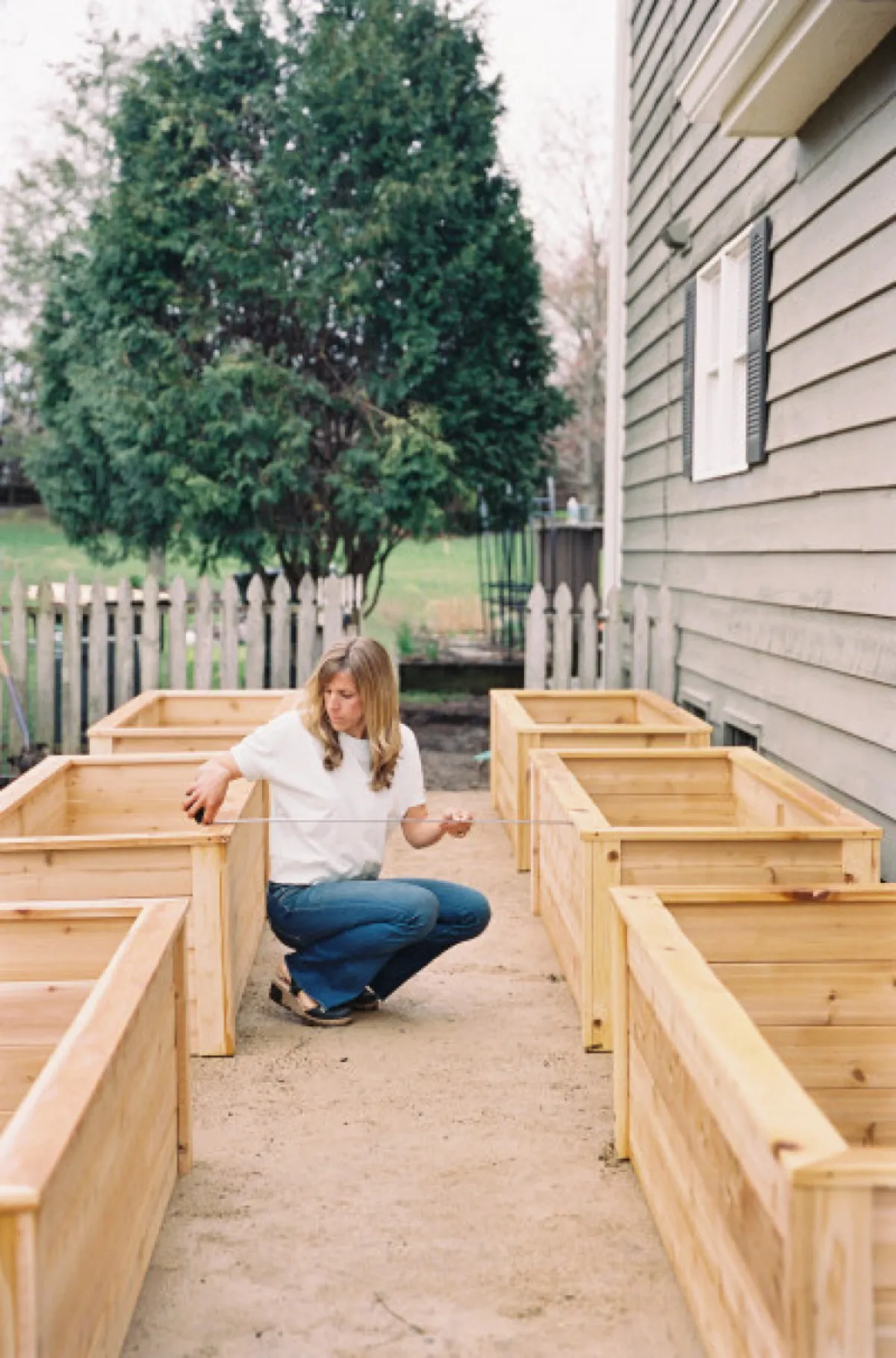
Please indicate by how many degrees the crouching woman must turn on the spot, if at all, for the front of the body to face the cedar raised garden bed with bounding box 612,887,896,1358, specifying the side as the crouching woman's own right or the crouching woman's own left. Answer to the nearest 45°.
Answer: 0° — they already face it

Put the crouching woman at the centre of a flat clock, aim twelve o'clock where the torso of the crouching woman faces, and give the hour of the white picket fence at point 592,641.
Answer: The white picket fence is roughly at 8 o'clock from the crouching woman.

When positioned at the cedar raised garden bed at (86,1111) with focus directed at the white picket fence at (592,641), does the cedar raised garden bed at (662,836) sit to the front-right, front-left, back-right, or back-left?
front-right

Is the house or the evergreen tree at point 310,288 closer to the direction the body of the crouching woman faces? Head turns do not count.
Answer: the house

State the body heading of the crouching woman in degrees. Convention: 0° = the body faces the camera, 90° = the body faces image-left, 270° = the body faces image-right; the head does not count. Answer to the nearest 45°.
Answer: approximately 315°

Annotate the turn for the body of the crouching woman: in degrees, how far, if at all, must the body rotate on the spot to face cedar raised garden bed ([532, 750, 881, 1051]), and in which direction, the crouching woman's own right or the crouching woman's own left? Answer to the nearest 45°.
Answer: approximately 45° to the crouching woman's own left

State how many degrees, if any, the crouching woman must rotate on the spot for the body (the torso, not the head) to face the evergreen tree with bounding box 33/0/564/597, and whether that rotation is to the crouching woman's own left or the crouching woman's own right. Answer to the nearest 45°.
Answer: approximately 135° to the crouching woman's own left

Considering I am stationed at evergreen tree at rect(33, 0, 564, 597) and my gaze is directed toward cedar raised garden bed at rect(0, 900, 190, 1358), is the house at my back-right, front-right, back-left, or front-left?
front-left

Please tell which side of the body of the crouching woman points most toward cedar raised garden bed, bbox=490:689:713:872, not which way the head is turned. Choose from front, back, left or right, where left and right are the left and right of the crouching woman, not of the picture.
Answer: left

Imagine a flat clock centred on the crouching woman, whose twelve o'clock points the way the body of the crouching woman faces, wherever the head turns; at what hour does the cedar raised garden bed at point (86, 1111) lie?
The cedar raised garden bed is roughly at 2 o'clock from the crouching woman.

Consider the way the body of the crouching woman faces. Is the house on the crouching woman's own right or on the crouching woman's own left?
on the crouching woman's own left

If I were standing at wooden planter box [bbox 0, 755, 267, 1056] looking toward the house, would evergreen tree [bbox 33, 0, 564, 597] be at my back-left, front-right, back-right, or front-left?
front-left
